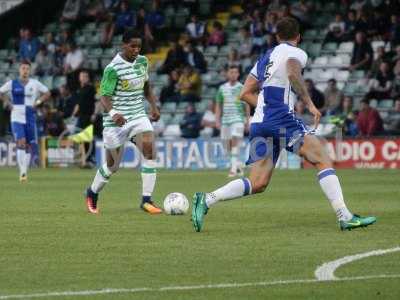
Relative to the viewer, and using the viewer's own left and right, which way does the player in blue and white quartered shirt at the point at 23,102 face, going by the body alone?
facing the viewer

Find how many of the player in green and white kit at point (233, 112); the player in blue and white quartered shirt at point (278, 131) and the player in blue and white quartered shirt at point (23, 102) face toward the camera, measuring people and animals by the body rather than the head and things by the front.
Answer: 2

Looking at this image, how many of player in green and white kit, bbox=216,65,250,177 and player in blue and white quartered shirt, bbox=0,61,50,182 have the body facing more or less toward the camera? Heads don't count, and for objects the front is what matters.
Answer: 2

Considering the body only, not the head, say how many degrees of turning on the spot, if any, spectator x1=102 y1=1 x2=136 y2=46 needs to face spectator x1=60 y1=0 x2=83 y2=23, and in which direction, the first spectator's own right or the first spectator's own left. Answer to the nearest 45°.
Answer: approximately 90° to the first spectator's own right

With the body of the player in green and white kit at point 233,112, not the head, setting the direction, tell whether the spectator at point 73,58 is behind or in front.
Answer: behind

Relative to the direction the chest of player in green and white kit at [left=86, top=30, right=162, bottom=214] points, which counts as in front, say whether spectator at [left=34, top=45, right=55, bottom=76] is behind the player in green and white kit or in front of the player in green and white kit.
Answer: behind

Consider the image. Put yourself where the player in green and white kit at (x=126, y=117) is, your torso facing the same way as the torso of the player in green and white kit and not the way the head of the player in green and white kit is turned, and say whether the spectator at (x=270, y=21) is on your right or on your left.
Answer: on your left

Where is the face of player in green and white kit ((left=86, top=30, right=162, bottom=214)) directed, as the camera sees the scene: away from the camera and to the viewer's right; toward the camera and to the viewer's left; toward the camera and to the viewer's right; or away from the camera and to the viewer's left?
toward the camera and to the viewer's right

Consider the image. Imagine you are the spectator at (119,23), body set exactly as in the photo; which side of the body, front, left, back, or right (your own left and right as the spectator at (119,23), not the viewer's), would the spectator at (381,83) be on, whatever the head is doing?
left

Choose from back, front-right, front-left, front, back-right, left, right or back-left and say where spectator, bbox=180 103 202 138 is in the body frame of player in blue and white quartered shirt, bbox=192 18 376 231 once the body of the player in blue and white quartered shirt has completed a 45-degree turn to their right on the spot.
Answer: left

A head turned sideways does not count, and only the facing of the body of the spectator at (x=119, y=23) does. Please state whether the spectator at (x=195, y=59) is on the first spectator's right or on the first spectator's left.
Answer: on the first spectator's left

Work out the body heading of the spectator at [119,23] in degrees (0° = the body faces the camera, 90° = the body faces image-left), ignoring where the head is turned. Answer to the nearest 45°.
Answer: approximately 45°

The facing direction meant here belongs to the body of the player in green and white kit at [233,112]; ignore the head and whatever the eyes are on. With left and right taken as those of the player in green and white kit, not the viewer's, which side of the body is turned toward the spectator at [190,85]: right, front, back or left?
back

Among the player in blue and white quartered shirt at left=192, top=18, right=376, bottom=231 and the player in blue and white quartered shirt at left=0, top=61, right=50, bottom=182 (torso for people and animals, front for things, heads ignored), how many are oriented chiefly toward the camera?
1

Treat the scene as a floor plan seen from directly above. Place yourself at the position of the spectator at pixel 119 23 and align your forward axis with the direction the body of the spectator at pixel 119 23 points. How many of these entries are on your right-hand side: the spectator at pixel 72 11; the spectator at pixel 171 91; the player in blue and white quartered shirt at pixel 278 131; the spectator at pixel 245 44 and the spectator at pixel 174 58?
1

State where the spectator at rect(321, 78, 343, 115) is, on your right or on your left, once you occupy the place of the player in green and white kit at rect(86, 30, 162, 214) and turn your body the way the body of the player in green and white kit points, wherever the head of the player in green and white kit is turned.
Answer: on your left
